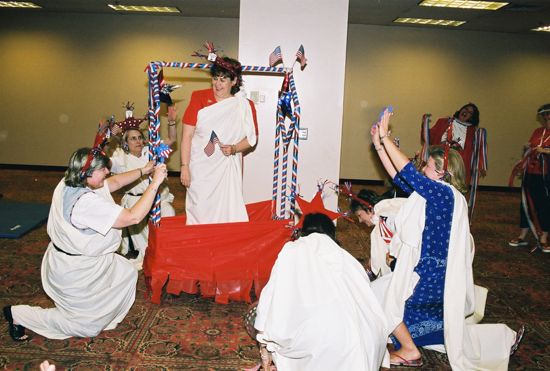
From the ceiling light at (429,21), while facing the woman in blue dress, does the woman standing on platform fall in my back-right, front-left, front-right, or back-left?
front-right

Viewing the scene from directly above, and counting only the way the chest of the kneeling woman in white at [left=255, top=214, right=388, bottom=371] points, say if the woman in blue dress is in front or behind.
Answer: in front

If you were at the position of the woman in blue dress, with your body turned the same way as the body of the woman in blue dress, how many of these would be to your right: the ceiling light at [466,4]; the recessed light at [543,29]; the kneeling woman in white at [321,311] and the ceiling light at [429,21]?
3

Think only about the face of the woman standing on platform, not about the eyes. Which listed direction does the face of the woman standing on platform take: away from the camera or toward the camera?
toward the camera

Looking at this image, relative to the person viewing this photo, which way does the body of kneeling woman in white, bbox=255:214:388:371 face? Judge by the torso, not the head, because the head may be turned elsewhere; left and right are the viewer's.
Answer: facing away from the viewer

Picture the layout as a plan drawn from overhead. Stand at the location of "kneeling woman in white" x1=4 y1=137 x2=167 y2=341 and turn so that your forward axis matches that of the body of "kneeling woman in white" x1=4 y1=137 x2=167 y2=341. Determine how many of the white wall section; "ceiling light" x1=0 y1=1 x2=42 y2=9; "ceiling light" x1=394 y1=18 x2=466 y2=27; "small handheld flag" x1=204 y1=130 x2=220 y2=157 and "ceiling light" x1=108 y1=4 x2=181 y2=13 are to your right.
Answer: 0

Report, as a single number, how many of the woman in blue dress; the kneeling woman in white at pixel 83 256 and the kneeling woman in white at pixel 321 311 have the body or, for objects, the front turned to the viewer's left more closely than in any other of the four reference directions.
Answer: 1

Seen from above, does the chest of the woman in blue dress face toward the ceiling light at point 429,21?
no

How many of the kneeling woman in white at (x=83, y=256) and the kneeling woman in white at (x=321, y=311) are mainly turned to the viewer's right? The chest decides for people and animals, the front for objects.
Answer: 1

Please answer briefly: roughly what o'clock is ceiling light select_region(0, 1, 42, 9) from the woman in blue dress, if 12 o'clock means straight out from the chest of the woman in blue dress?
The ceiling light is roughly at 1 o'clock from the woman in blue dress.

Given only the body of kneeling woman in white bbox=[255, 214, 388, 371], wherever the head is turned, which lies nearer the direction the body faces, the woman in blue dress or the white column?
the white column

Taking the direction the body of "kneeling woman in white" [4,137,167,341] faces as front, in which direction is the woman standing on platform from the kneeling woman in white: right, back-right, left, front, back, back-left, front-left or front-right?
front-left

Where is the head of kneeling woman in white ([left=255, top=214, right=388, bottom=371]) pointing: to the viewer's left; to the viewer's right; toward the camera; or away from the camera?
away from the camera

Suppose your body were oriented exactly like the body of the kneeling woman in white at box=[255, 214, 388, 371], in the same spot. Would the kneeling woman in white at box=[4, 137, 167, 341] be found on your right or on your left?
on your left

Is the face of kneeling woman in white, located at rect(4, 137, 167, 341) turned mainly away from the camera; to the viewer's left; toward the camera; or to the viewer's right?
to the viewer's right

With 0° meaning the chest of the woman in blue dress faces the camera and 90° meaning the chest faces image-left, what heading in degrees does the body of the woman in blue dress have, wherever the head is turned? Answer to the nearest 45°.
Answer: approximately 90°

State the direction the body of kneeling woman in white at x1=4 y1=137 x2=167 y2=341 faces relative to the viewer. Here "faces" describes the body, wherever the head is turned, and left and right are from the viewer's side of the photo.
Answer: facing to the right of the viewer

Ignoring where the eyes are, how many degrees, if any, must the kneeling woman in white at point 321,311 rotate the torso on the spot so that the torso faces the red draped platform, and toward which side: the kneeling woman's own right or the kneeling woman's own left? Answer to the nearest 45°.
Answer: approximately 45° to the kneeling woman's own left
